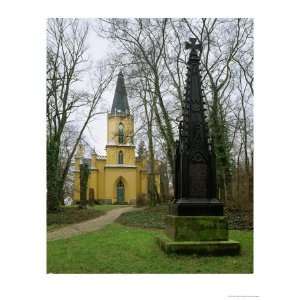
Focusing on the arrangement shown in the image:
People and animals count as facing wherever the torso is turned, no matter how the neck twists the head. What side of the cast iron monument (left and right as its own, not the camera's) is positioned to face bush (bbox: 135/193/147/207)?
back

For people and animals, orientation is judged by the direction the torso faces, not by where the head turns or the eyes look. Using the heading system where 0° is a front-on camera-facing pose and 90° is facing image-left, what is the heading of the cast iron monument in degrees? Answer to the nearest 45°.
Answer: approximately 0°
